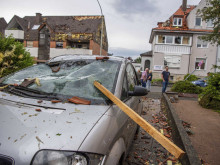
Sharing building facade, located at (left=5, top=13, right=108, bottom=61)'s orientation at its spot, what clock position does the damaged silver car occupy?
The damaged silver car is roughly at 12 o'clock from the building facade.

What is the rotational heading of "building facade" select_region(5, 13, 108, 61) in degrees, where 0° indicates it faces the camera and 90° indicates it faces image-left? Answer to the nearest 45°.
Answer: approximately 0°

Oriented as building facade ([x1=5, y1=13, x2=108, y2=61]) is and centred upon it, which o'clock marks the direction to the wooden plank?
The wooden plank is roughly at 12 o'clock from the building facade.
